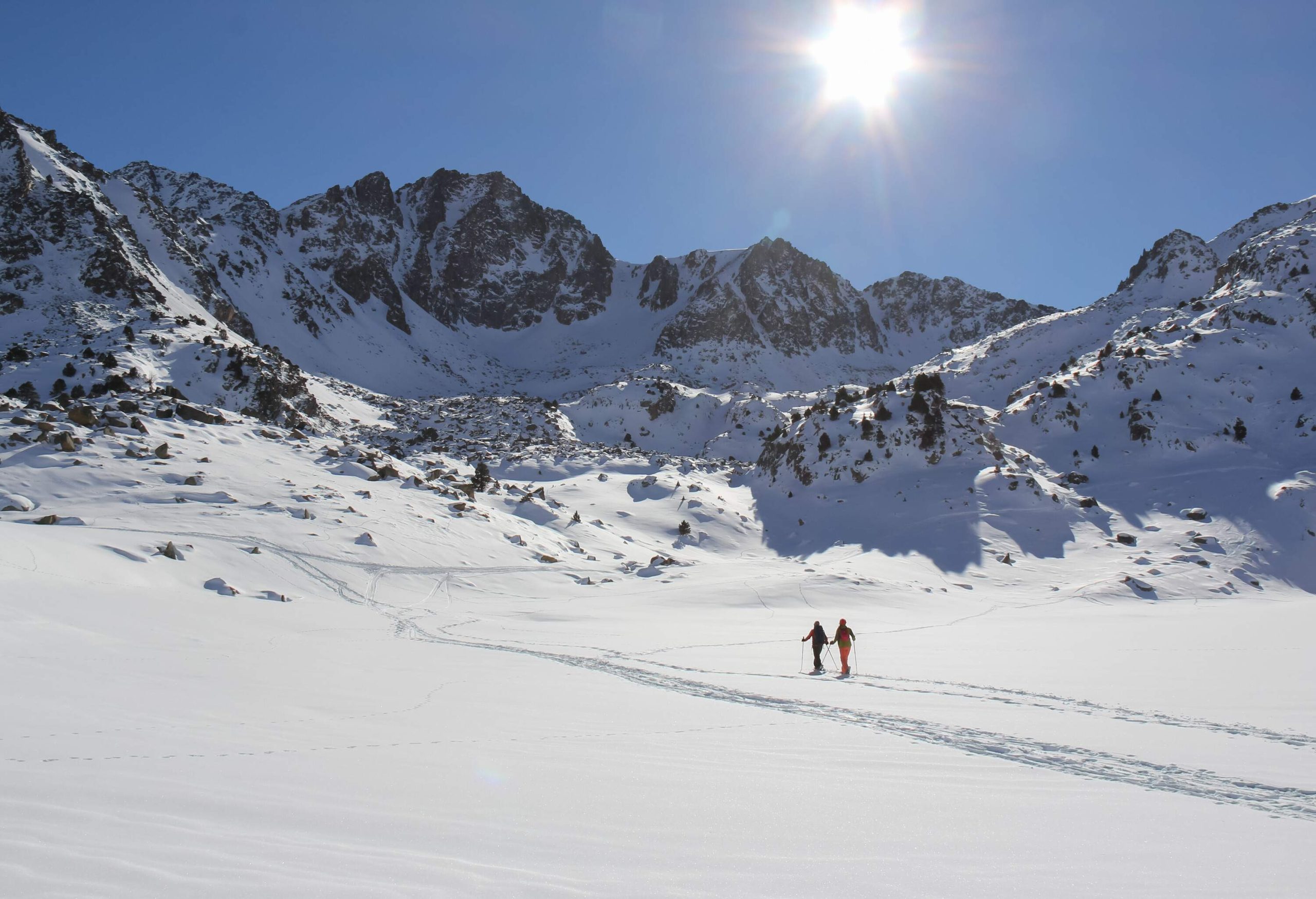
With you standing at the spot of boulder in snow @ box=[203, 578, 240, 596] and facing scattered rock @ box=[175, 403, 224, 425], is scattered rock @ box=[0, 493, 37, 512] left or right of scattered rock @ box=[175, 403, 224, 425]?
left

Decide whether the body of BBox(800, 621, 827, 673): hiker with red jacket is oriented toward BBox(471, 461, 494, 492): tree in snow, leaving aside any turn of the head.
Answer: yes

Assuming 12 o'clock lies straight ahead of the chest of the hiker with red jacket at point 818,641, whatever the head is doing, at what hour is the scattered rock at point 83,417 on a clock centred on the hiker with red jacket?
The scattered rock is roughly at 11 o'clock from the hiker with red jacket.

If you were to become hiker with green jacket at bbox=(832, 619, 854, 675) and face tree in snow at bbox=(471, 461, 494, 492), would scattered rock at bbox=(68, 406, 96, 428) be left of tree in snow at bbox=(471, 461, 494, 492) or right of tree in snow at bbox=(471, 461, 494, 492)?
left

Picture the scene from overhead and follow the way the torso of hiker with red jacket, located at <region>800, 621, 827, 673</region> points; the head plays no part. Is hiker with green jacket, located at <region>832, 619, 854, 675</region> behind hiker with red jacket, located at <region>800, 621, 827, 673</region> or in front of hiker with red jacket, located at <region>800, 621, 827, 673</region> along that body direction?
behind

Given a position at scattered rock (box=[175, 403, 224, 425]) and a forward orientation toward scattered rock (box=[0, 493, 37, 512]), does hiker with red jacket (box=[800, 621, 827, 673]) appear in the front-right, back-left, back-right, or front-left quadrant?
front-left

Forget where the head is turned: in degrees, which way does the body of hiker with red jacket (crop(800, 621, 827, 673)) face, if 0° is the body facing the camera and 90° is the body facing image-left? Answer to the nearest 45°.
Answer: approximately 135°

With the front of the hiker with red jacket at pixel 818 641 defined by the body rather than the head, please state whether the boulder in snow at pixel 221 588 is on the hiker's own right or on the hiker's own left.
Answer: on the hiker's own left

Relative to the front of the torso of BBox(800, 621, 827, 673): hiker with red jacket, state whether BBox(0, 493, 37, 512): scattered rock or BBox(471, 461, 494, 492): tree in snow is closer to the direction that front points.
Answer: the tree in snow

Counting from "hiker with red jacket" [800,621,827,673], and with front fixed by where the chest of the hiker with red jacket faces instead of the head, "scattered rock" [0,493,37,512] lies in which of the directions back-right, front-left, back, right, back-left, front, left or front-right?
front-left

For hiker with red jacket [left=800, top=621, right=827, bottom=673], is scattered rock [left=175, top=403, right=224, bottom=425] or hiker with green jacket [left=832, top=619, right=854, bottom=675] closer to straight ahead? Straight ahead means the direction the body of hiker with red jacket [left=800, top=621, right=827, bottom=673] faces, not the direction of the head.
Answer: the scattered rock

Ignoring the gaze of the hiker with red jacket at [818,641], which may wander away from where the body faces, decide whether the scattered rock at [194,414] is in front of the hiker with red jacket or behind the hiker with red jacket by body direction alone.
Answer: in front
